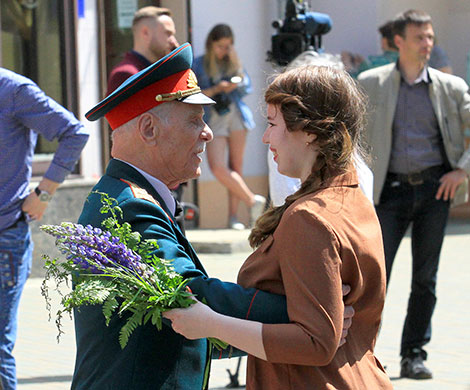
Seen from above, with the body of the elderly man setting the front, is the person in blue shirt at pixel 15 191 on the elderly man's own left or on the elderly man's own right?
on the elderly man's own left

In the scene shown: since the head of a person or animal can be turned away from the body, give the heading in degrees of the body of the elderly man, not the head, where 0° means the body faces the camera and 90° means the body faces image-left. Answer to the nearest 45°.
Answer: approximately 270°

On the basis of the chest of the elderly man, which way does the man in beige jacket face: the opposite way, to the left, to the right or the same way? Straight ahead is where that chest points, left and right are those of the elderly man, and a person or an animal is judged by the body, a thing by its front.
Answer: to the right

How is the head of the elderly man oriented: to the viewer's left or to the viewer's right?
to the viewer's right

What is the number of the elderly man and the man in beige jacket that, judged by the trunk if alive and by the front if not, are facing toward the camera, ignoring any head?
1

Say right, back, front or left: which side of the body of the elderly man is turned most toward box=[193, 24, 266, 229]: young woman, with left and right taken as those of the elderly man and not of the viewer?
left

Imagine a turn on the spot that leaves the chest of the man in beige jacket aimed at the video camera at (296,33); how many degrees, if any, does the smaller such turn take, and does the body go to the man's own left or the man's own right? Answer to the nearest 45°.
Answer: approximately 135° to the man's own right

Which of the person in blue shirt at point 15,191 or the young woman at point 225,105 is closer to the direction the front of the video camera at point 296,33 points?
the person in blue shirt

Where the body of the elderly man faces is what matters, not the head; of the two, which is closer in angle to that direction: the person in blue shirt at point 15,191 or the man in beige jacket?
the man in beige jacket

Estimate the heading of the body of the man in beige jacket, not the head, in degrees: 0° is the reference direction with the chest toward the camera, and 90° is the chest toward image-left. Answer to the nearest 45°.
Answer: approximately 0°

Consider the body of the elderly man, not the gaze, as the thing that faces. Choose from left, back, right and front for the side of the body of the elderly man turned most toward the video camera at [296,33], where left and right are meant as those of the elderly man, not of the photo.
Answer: left

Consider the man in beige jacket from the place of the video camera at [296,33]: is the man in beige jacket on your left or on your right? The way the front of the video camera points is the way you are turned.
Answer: on your left

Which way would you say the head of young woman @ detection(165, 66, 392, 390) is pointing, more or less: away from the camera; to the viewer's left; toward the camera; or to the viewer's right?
to the viewer's left
